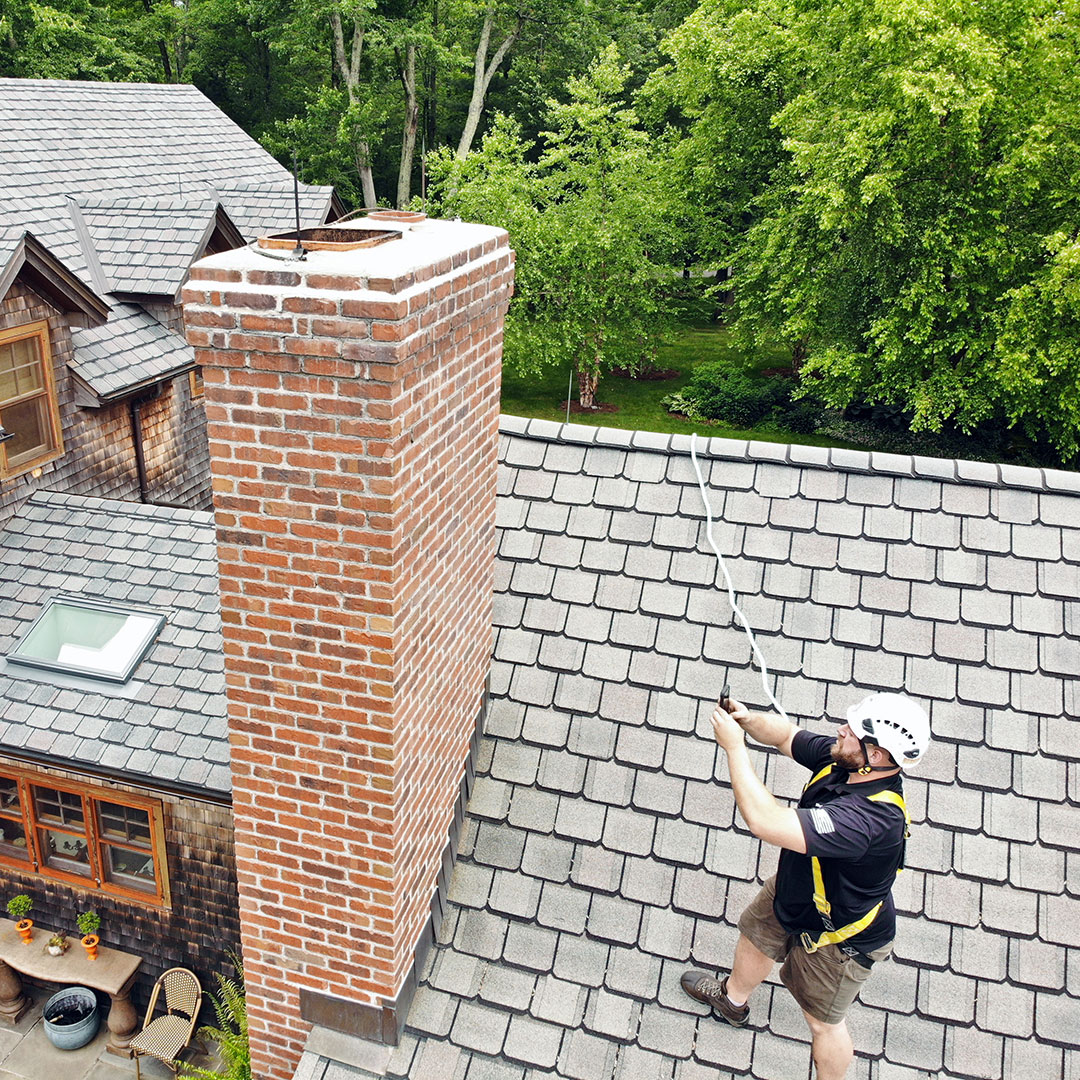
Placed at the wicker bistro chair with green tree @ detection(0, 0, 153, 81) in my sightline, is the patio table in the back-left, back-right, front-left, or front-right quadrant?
front-left

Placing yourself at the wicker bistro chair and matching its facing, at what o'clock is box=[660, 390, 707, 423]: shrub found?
The shrub is roughly at 6 o'clock from the wicker bistro chair.

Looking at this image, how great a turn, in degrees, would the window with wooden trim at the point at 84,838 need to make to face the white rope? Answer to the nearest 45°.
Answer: approximately 90° to its left

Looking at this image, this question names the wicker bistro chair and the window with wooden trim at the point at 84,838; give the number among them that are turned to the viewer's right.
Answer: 0

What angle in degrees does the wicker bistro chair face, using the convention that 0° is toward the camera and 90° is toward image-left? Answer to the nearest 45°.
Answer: approximately 45°

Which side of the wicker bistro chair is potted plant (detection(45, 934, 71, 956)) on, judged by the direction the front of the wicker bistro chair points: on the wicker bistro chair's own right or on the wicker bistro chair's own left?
on the wicker bistro chair's own right

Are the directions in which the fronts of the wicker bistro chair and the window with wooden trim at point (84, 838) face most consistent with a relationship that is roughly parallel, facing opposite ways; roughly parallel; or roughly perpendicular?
roughly parallel

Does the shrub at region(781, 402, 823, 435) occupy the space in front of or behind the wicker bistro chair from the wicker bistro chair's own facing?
behind

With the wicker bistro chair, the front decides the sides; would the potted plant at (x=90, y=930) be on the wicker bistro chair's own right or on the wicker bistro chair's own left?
on the wicker bistro chair's own right

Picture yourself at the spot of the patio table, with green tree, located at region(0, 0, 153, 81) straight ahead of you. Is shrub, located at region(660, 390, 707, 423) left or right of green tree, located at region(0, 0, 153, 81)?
right

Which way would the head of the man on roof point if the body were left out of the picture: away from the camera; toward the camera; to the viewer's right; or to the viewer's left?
to the viewer's left

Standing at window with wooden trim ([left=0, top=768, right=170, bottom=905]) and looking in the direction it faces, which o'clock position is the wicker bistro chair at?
The wicker bistro chair is roughly at 10 o'clock from the window with wooden trim.
